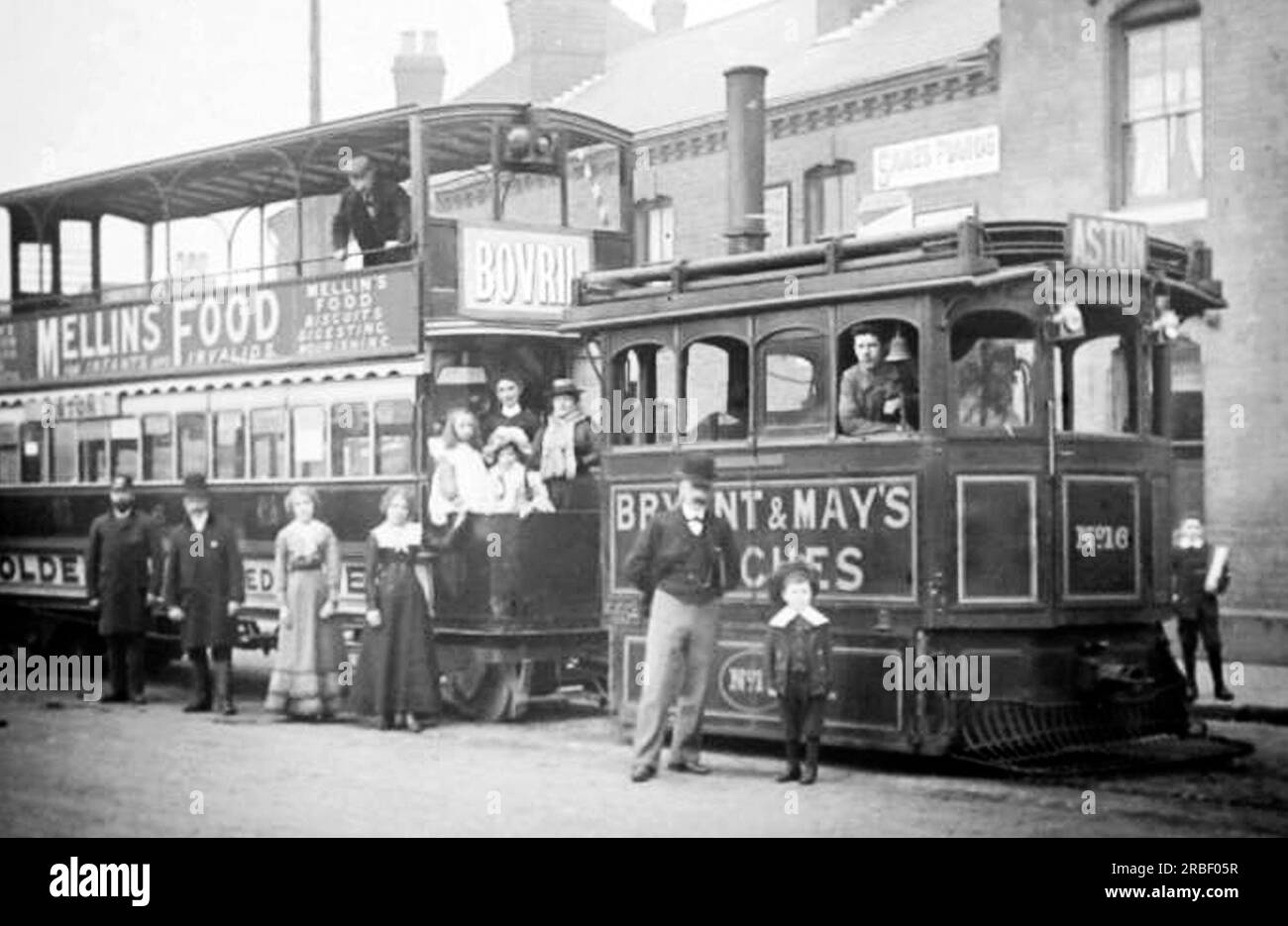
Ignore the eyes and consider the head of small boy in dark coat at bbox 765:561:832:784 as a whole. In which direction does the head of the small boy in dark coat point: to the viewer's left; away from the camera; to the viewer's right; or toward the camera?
toward the camera

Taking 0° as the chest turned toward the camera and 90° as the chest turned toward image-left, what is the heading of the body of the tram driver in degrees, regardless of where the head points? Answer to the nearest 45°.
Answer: approximately 0°

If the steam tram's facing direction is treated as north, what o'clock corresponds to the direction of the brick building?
The brick building is roughly at 8 o'clock from the steam tram.

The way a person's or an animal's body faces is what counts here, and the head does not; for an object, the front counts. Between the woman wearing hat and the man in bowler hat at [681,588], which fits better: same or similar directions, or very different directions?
same or similar directions

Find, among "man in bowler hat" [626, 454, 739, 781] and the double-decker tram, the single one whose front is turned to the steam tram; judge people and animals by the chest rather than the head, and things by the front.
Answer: the double-decker tram

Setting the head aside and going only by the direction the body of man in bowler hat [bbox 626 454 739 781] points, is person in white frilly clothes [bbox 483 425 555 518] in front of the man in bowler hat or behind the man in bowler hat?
behind

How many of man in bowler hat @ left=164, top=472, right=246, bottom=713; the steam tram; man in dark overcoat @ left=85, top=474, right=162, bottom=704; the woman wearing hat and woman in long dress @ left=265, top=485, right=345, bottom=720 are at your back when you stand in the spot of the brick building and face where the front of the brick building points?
0

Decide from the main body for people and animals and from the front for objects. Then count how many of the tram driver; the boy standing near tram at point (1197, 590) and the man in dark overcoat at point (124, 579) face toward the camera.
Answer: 3

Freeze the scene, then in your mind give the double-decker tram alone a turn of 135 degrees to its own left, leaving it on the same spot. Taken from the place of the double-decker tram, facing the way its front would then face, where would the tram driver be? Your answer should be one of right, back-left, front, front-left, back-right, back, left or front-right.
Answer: back-right

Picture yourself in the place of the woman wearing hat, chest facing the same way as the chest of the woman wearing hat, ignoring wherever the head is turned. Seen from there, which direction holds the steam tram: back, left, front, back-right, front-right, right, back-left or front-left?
front-left

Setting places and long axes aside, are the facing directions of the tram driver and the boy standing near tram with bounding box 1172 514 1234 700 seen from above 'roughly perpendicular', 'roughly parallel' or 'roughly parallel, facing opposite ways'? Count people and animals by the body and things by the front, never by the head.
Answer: roughly parallel

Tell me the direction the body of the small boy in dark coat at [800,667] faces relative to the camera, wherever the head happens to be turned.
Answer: toward the camera

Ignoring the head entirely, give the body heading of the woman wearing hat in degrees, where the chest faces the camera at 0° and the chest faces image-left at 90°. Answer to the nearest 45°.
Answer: approximately 0°

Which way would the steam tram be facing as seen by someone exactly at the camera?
facing the viewer and to the right of the viewer

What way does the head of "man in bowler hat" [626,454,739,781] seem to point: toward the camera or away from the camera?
toward the camera
